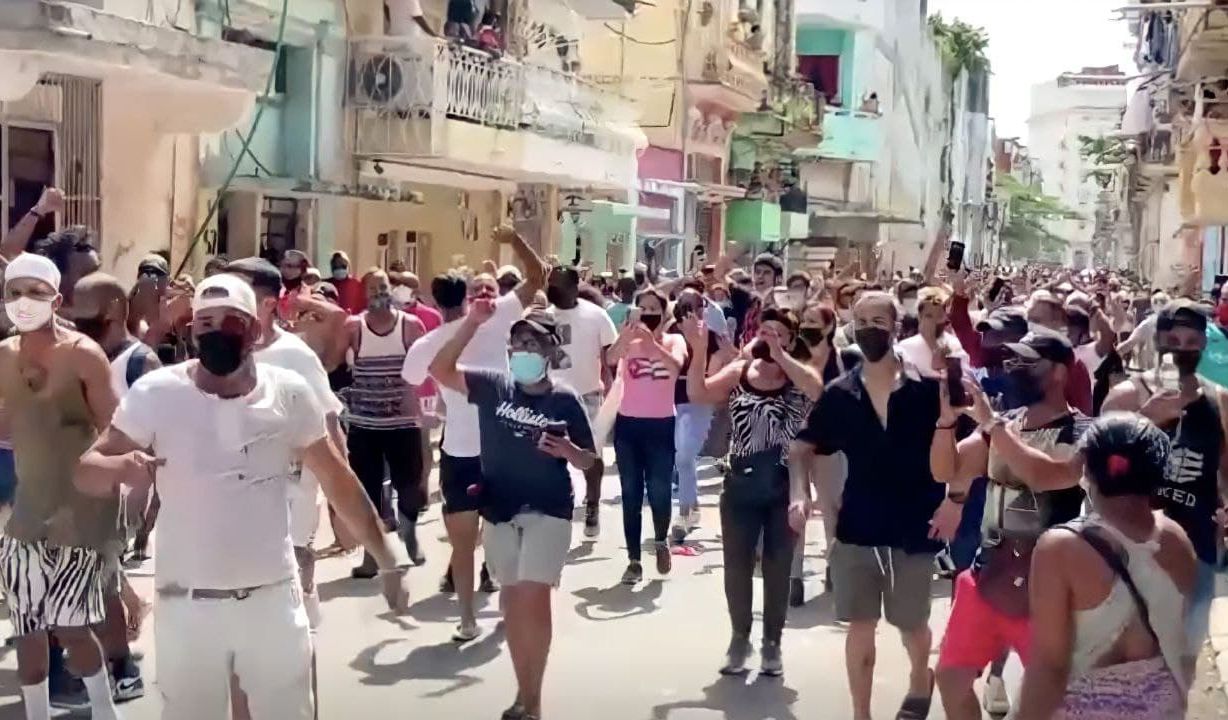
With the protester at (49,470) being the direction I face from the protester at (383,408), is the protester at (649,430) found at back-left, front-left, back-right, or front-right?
back-left

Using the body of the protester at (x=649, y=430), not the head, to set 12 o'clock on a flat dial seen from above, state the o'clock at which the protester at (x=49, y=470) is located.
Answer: the protester at (x=49, y=470) is roughly at 1 o'clock from the protester at (x=649, y=430).

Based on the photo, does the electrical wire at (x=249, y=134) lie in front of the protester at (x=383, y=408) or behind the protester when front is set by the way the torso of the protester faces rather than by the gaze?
behind

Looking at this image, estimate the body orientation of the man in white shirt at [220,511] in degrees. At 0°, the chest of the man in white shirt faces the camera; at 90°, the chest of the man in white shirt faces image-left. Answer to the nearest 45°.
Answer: approximately 0°

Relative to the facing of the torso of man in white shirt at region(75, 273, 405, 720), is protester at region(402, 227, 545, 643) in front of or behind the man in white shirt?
behind

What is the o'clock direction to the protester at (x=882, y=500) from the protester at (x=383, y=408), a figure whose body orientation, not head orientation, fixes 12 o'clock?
the protester at (x=882, y=500) is roughly at 11 o'clock from the protester at (x=383, y=408).

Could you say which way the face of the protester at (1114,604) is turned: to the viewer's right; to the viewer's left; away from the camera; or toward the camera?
away from the camera

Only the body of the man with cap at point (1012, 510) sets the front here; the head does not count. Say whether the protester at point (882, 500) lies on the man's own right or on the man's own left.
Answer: on the man's own right

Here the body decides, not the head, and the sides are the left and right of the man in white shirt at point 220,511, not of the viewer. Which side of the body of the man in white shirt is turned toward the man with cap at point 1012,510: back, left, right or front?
left
